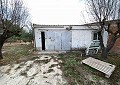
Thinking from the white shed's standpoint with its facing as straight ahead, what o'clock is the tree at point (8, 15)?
The tree is roughly at 2 o'clock from the white shed.

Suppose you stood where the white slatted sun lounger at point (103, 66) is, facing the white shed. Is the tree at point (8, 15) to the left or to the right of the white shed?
left

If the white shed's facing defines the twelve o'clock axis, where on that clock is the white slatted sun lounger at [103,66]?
The white slatted sun lounger is roughly at 11 o'clock from the white shed.

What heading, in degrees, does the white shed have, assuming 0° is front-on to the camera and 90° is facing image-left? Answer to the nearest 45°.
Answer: approximately 0°
